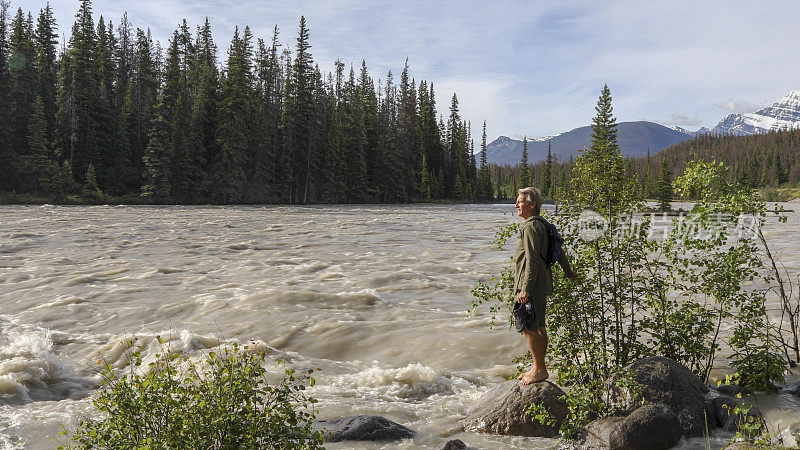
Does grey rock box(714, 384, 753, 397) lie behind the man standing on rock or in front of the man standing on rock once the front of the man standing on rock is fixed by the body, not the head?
behind

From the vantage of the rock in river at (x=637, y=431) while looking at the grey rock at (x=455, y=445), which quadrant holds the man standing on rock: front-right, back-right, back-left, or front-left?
front-right

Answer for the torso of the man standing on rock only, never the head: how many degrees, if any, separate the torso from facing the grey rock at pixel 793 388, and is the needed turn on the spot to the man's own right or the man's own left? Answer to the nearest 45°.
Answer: approximately 180°

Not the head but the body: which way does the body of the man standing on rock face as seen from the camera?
to the viewer's left

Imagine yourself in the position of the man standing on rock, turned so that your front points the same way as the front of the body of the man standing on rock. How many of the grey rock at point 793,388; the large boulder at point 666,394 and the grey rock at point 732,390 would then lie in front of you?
0

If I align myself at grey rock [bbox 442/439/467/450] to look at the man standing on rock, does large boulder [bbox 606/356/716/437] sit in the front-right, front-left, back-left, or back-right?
front-right

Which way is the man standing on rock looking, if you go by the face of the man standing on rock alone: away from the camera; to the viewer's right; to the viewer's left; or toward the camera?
to the viewer's left

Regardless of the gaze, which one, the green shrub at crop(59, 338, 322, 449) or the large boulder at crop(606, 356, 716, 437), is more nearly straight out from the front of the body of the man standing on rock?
the green shrub

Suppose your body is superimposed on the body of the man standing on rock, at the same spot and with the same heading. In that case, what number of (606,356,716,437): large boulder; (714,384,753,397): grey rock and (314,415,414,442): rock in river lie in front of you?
1

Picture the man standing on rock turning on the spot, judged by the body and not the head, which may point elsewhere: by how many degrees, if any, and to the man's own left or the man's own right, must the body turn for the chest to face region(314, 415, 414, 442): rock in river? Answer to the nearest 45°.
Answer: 0° — they already face it

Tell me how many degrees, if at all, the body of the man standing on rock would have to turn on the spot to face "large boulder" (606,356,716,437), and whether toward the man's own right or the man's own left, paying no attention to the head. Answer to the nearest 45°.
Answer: approximately 180°

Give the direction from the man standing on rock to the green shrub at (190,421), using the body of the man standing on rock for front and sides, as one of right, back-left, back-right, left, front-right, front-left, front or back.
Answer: front-left
